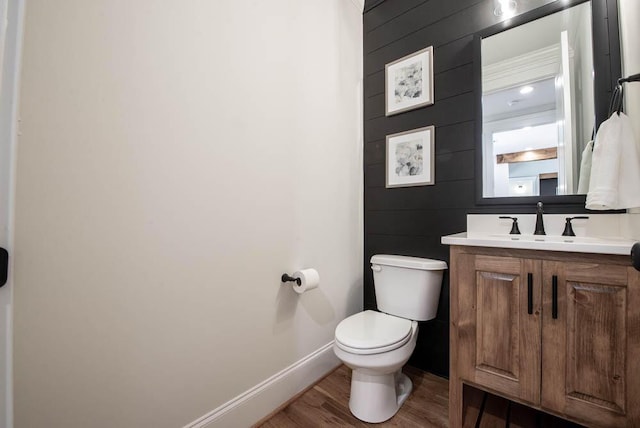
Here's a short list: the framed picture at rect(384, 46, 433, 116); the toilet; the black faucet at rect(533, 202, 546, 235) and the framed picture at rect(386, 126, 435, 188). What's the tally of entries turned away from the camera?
0

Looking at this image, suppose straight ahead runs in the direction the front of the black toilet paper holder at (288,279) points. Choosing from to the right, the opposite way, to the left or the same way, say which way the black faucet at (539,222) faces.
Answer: to the right

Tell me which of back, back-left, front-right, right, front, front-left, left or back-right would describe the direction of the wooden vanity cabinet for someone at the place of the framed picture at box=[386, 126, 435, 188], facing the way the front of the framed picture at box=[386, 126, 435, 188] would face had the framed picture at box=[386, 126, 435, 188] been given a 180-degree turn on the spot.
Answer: right

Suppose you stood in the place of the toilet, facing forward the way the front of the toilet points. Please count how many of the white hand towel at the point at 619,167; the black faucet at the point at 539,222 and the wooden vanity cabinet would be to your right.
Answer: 0

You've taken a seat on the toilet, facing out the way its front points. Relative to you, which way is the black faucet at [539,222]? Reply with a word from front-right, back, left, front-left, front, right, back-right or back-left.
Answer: back-left

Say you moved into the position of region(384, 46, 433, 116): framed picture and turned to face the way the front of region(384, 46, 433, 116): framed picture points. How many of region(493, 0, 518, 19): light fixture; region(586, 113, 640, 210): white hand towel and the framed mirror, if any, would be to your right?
0

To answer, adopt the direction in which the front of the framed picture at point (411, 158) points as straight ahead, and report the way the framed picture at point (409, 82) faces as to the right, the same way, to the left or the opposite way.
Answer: the same way

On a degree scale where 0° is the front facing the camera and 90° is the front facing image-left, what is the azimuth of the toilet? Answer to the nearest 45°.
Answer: approximately 45°

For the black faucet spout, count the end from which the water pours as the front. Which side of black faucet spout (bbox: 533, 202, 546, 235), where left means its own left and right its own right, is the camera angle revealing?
front

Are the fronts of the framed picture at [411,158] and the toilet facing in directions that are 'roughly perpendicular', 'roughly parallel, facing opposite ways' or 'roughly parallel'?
roughly parallel

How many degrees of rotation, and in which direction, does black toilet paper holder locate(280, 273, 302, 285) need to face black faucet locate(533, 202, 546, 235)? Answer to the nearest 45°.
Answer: approximately 45° to its left

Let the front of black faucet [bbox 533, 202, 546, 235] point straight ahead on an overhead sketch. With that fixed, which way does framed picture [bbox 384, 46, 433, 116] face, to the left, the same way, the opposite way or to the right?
the same way

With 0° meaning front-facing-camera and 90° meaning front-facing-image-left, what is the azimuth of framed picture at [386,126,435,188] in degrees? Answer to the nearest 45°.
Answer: approximately 45°

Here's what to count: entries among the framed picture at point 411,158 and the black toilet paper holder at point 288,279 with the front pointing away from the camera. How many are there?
0

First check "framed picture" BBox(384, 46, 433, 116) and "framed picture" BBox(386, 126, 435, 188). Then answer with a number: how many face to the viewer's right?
0

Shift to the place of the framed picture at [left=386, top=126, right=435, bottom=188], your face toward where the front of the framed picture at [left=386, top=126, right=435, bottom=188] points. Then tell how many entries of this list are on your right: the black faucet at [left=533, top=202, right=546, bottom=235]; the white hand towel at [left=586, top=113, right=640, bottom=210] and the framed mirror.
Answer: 0
